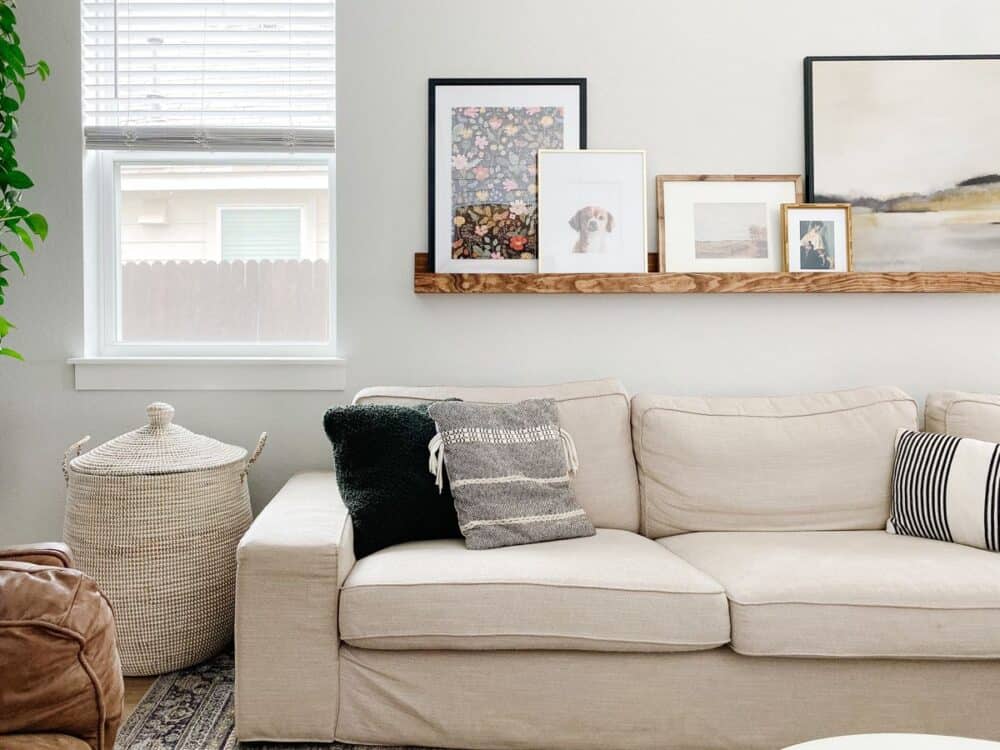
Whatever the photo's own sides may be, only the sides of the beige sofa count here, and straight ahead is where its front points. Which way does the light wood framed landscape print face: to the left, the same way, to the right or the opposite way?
the same way

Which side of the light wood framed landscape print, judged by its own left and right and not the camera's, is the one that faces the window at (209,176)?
right

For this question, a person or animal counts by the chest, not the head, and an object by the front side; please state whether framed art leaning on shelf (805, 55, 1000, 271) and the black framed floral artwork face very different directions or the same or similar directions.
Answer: same or similar directions

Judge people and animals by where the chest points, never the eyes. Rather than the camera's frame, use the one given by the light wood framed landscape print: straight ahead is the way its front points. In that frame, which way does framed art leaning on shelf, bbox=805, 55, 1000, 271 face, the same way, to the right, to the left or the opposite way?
the same way

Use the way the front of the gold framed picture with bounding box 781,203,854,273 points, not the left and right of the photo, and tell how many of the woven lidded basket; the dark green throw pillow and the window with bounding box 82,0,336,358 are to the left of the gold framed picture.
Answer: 0

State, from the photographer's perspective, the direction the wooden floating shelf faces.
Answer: facing the viewer

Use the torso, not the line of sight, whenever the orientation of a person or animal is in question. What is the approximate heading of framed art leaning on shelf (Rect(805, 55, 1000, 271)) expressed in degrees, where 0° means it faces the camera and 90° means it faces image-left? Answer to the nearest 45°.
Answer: approximately 0°

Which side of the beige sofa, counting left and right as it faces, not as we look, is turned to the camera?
front

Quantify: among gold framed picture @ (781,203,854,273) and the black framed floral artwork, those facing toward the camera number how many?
2

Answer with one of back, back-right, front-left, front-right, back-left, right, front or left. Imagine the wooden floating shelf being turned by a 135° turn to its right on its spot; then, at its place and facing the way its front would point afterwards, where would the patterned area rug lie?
left
